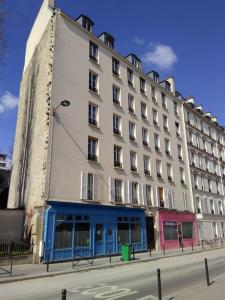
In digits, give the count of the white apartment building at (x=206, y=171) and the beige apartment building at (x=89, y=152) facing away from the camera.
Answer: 0

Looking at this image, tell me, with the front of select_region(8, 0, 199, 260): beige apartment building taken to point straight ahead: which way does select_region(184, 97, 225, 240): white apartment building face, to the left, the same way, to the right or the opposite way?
the same way

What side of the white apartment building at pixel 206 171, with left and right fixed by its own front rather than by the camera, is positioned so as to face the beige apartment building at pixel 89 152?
right

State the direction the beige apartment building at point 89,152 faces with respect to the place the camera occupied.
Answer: facing the viewer and to the right of the viewer

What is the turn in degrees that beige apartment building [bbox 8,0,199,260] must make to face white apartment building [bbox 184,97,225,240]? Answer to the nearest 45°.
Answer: approximately 90° to its left

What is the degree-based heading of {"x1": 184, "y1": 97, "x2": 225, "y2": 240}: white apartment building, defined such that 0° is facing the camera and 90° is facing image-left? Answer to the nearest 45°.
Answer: approximately 315°
